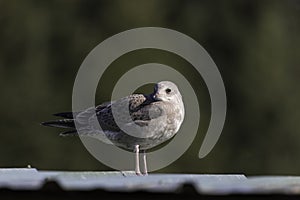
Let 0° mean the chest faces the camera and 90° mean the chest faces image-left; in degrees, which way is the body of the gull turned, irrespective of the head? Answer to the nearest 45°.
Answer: approximately 270°
